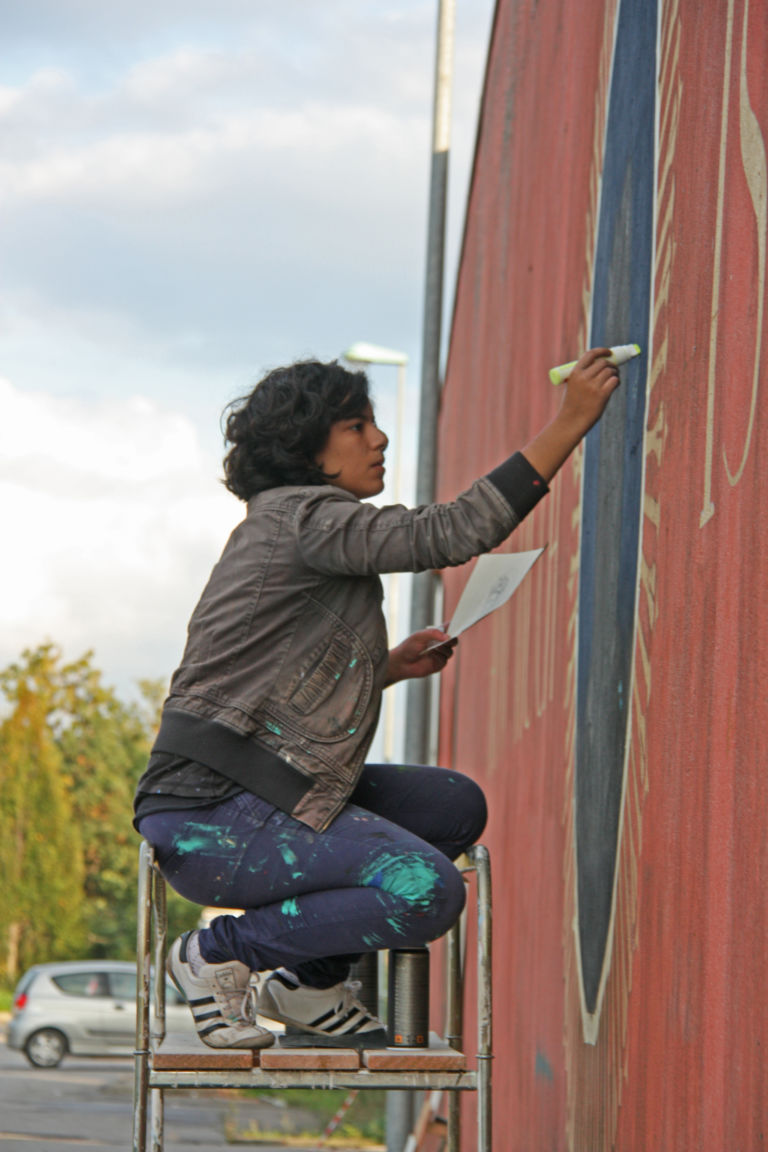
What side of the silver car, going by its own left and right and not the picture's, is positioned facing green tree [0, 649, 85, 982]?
left

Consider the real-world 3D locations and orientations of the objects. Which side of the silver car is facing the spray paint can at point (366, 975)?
right

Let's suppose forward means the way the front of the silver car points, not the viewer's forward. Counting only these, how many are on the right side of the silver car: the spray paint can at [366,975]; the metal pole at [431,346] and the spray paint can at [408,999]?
3

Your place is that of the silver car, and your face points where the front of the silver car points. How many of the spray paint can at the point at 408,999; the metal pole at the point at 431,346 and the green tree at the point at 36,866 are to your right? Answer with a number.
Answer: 2
